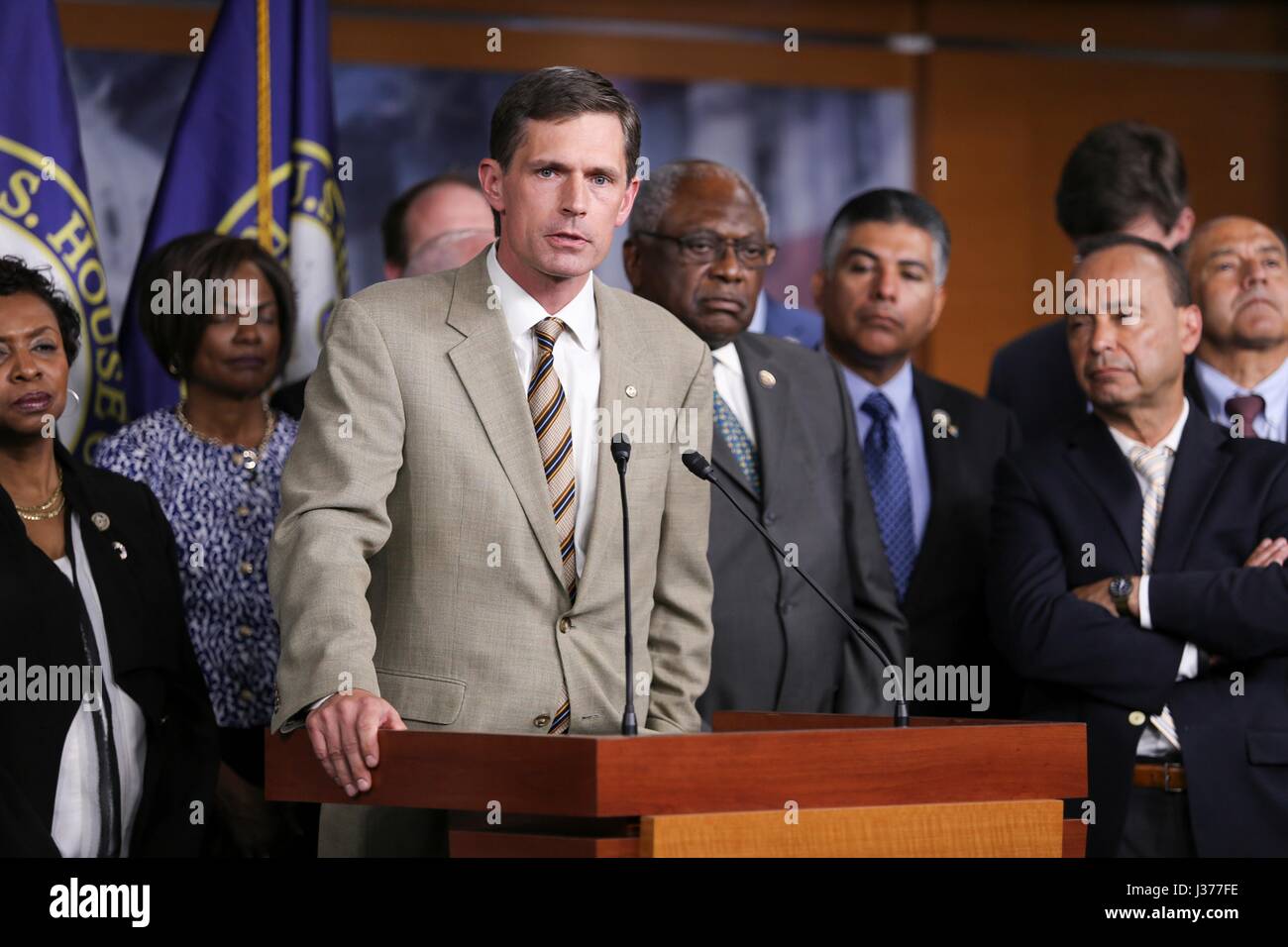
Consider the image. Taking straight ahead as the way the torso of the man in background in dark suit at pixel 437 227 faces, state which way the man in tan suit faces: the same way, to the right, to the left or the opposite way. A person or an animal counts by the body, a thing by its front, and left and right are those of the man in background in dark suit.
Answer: the same way

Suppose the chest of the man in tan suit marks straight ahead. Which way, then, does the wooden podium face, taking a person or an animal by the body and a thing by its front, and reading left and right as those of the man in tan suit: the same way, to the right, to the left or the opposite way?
the same way

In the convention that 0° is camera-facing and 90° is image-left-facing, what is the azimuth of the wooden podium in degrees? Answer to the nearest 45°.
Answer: approximately 315°

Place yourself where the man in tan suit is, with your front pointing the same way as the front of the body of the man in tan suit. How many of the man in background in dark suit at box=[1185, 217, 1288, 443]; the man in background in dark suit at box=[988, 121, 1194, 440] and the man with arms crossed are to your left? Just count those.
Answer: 3

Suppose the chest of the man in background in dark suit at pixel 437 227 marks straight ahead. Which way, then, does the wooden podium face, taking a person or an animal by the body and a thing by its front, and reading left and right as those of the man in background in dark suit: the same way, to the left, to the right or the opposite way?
the same way

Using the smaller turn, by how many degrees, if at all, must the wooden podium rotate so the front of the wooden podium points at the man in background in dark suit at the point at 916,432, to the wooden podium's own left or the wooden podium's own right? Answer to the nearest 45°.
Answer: approximately 135° to the wooden podium's own left

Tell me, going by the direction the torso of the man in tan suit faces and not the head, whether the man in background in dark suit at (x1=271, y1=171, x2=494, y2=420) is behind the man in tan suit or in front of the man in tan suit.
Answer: behind

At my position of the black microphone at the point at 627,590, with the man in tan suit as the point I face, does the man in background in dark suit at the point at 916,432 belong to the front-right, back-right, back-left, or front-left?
front-right

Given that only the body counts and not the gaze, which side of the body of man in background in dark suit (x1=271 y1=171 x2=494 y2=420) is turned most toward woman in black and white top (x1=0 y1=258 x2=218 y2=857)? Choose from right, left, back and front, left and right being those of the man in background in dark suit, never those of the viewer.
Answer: right

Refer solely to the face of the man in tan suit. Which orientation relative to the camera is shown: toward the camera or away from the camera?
toward the camera

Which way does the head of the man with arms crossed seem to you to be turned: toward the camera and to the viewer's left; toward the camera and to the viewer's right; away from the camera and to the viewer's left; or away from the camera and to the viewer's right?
toward the camera and to the viewer's left

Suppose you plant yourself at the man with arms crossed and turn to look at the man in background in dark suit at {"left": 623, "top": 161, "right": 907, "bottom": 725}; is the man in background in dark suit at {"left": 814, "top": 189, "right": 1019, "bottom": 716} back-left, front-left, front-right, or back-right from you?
front-right

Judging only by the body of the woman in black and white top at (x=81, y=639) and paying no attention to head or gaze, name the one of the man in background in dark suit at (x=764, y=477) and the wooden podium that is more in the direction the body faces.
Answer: the wooden podium
